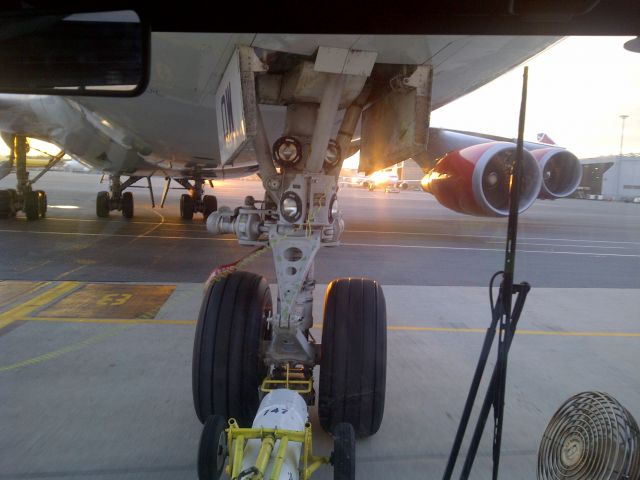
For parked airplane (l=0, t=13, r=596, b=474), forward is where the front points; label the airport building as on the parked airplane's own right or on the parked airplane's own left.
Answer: on the parked airplane's own left

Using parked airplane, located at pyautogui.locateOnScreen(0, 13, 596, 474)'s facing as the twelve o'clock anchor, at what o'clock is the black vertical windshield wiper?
The black vertical windshield wiper is roughly at 11 o'clock from the parked airplane.

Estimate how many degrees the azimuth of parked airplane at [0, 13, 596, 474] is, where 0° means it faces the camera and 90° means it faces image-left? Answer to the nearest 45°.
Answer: approximately 0°

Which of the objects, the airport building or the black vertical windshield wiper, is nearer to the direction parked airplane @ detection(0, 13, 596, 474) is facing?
the black vertical windshield wiper
